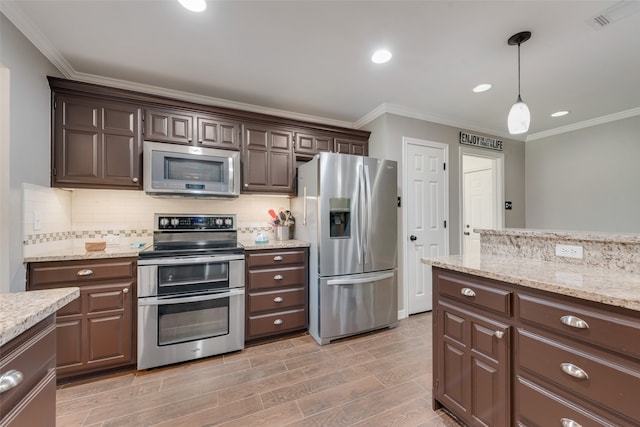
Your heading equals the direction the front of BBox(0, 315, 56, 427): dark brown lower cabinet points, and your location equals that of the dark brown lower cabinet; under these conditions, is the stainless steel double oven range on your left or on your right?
on your left

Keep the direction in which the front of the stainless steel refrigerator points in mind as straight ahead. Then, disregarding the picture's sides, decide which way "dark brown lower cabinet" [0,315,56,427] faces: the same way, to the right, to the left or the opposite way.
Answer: to the left

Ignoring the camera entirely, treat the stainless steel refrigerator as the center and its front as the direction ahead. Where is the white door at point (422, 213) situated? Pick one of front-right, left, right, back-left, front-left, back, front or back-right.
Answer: left

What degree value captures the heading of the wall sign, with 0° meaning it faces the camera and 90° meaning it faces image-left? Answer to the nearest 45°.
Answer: approximately 315°

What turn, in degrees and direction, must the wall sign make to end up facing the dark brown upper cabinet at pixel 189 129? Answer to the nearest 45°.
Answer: approximately 90° to its right

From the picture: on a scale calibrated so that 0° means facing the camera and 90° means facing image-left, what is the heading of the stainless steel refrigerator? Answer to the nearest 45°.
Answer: approximately 315°

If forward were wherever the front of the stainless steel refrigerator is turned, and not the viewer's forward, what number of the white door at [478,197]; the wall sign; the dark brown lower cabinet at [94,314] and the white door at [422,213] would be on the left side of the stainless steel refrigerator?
3

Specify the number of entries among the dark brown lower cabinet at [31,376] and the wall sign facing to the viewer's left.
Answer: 0

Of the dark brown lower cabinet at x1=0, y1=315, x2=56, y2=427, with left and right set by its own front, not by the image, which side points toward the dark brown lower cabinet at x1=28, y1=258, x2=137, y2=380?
left

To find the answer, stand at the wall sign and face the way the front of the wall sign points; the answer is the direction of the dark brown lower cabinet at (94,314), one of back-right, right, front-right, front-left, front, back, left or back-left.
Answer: right

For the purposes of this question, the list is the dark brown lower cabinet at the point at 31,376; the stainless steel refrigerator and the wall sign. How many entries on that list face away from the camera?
0

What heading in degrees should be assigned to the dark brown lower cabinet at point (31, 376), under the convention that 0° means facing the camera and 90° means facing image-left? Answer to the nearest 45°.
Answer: approximately 270°

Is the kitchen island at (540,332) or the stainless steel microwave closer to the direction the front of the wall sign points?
the kitchen island
